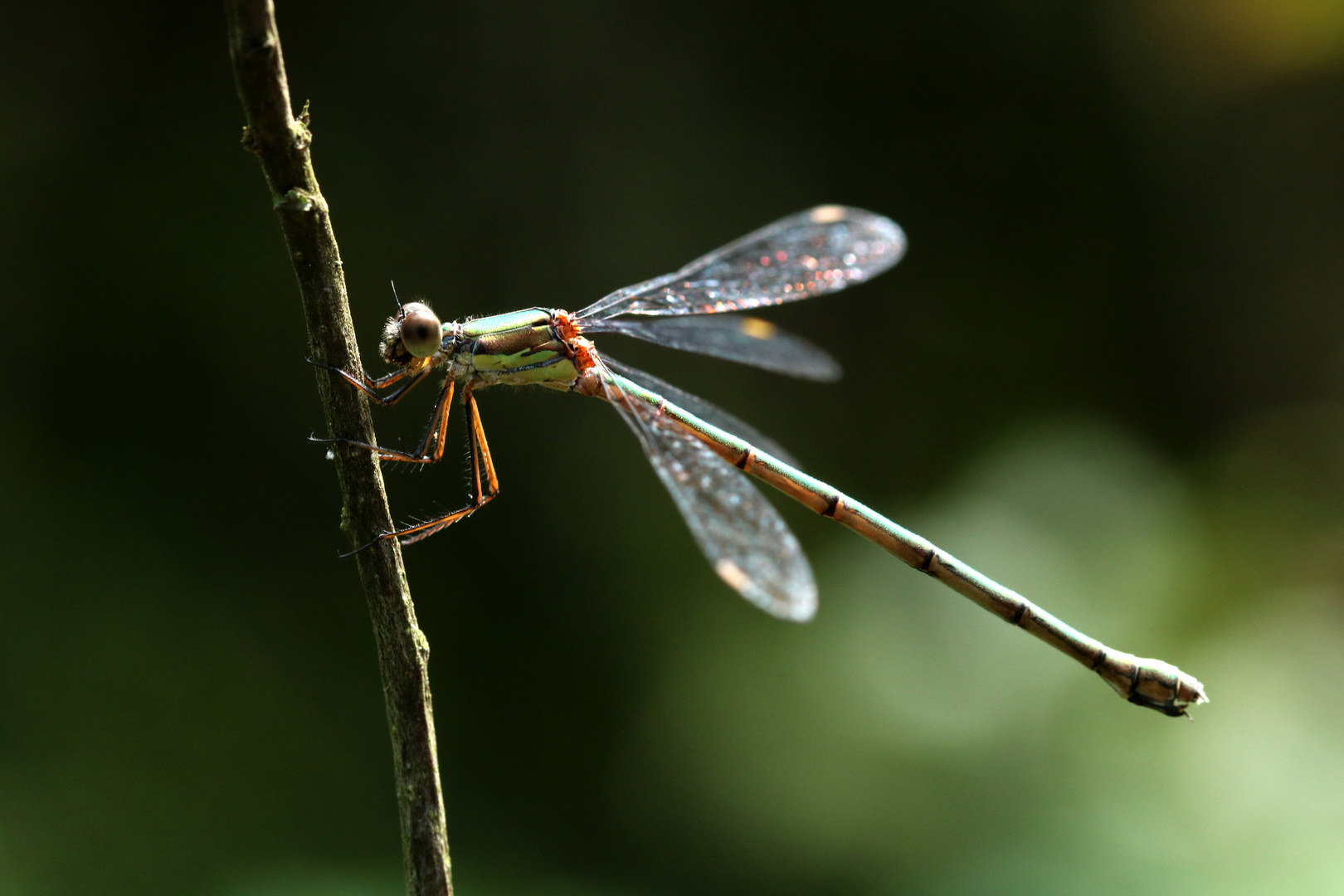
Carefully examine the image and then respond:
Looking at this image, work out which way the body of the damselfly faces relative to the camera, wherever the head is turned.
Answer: to the viewer's left
